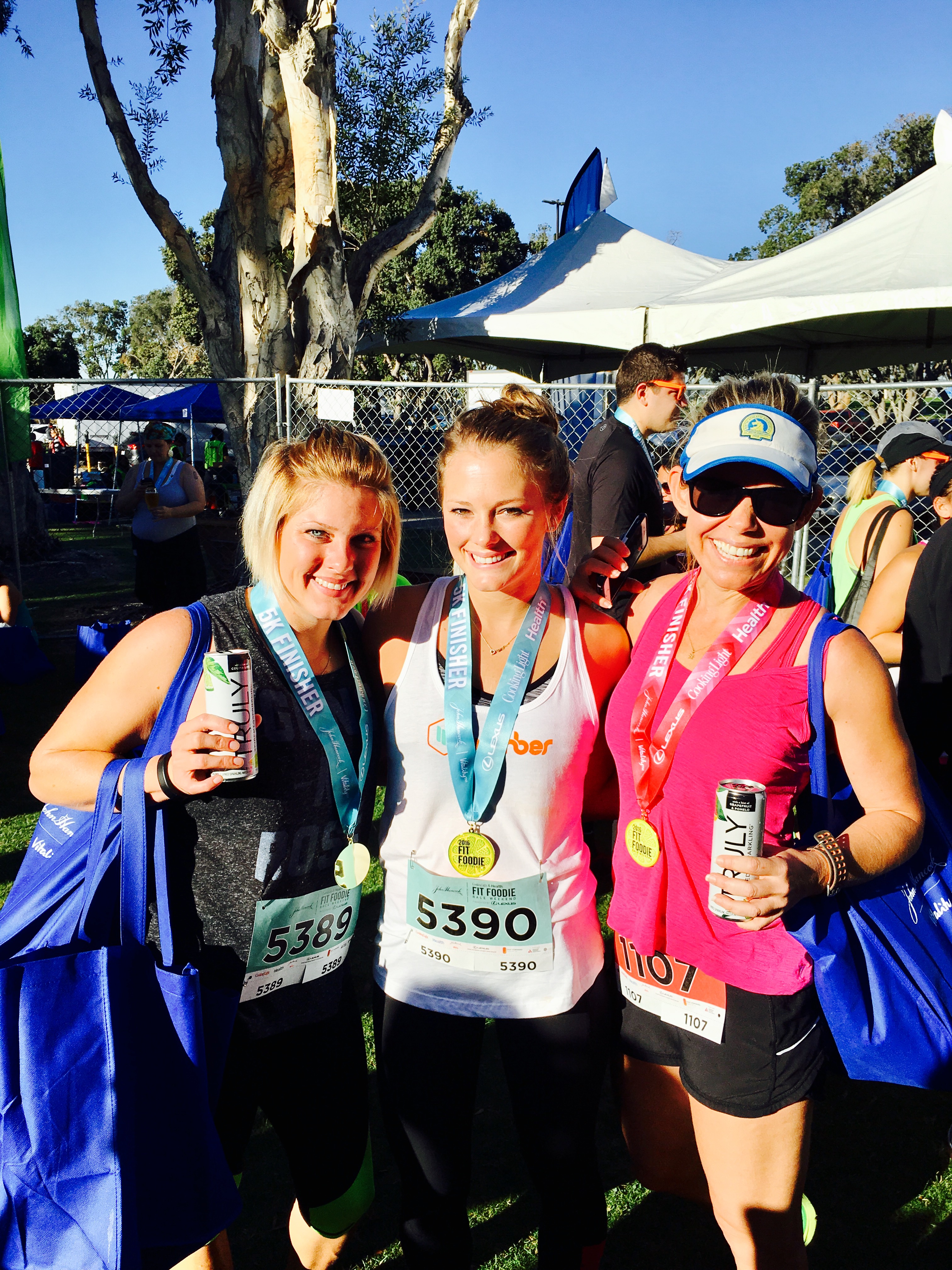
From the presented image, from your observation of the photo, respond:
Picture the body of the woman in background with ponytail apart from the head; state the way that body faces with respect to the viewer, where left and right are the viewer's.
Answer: facing away from the viewer and to the right of the viewer

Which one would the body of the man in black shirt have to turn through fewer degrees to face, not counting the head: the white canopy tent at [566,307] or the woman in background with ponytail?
the woman in background with ponytail

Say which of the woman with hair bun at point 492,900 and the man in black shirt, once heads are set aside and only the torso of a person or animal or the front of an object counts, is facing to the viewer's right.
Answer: the man in black shirt

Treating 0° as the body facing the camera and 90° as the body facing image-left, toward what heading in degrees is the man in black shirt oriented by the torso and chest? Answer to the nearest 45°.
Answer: approximately 270°

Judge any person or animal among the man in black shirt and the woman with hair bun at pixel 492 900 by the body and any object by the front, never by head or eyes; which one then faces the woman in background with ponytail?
the man in black shirt

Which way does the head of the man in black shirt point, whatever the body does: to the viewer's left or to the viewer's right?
to the viewer's right

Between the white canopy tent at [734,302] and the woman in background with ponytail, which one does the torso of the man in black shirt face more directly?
the woman in background with ponytail

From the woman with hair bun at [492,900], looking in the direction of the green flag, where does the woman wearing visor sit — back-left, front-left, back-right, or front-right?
back-right

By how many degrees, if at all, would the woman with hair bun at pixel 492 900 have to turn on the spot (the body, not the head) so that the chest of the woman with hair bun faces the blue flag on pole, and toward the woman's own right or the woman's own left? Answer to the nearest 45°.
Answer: approximately 180°
